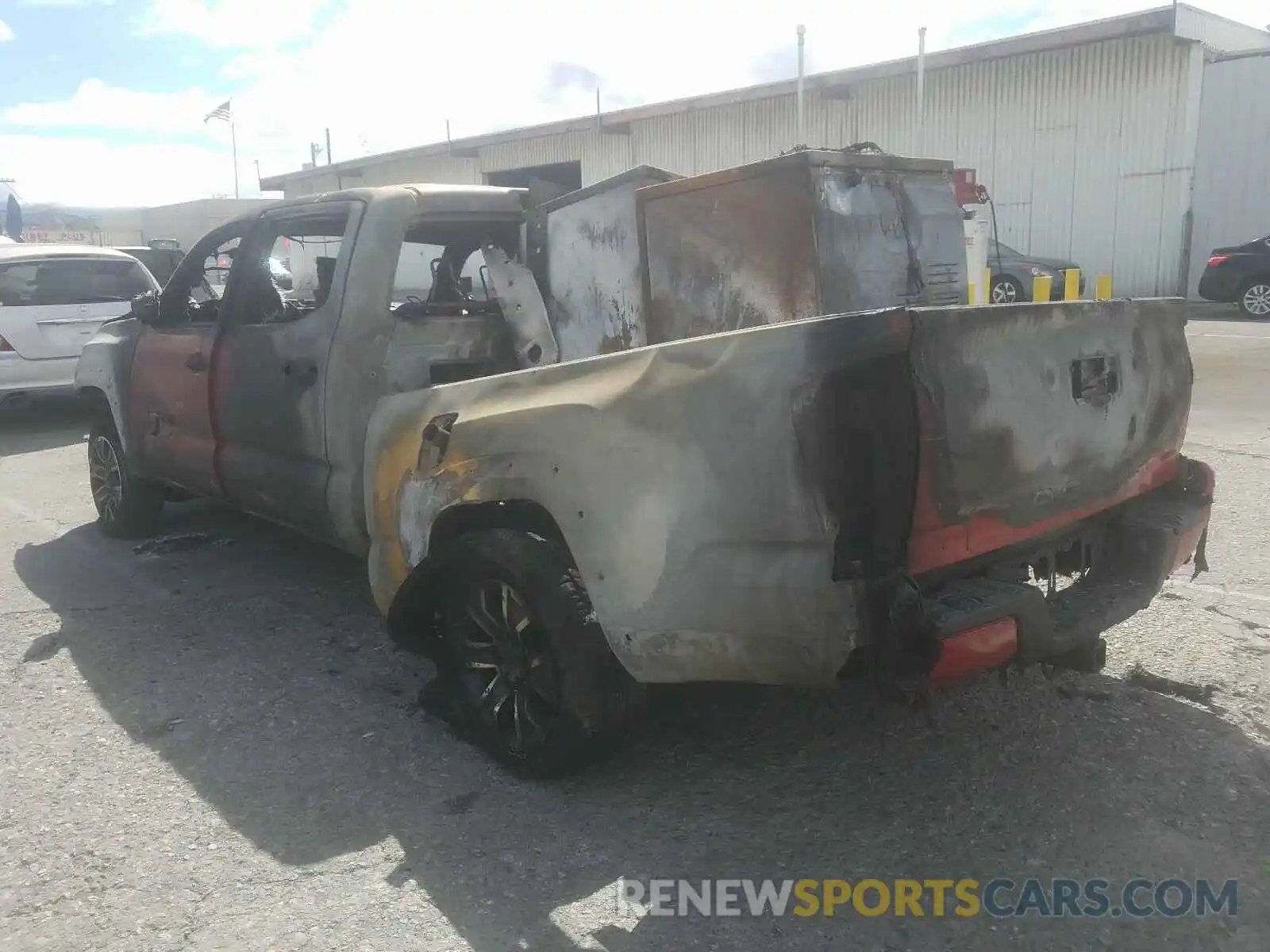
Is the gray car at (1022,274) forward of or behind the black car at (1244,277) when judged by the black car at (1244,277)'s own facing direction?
behind

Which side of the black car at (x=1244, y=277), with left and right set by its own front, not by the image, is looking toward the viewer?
right

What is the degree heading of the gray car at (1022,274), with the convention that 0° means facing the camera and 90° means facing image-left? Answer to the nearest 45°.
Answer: approximately 315°

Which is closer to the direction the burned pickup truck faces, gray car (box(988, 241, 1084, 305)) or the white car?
the white car

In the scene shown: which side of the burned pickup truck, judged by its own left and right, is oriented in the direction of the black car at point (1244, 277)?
right

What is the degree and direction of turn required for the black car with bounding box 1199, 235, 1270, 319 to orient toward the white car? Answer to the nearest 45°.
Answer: approximately 135° to its right

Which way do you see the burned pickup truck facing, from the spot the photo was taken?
facing away from the viewer and to the left of the viewer

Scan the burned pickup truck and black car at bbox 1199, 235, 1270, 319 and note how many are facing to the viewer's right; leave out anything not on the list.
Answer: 1

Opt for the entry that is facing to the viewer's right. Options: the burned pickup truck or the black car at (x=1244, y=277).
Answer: the black car

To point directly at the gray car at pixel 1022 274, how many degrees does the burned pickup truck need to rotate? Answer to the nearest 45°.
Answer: approximately 90° to its right

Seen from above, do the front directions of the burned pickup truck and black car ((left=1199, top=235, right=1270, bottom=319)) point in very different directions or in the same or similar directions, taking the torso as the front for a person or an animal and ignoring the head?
very different directions

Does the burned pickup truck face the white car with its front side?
yes

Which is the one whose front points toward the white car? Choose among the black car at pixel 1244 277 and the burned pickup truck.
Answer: the burned pickup truck

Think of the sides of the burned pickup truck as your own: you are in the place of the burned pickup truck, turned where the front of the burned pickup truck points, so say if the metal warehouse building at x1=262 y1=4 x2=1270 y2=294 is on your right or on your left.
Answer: on your right
